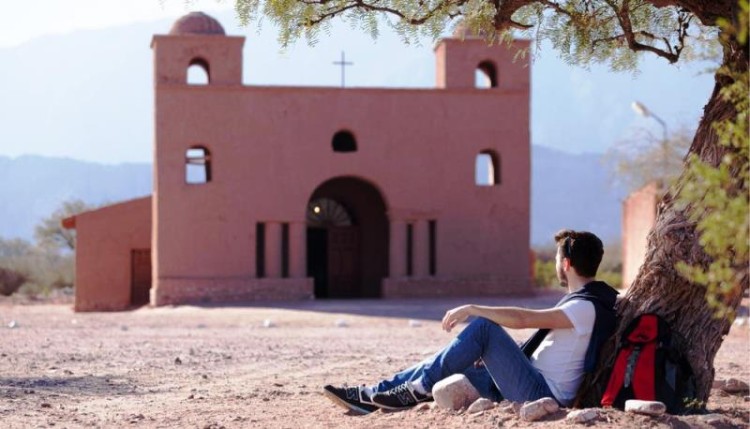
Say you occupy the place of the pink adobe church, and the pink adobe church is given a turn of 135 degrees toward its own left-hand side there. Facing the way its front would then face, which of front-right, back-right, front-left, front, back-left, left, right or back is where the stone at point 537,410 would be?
back-right

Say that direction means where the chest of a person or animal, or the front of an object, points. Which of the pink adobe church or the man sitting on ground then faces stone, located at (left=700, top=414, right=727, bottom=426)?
the pink adobe church

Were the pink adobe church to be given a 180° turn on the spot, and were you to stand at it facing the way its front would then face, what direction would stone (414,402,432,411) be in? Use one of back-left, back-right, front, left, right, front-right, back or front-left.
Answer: back

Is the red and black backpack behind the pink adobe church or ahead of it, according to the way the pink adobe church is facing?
ahead

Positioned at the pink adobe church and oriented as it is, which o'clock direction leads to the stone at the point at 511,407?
The stone is roughly at 12 o'clock from the pink adobe church.

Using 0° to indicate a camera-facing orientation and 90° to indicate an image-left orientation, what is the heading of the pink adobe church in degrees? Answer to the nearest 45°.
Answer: approximately 0°

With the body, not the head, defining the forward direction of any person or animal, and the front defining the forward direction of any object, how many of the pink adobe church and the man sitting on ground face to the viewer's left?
1

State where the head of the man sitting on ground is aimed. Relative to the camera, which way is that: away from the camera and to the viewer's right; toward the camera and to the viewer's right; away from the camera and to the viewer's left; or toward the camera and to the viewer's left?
away from the camera and to the viewer's left

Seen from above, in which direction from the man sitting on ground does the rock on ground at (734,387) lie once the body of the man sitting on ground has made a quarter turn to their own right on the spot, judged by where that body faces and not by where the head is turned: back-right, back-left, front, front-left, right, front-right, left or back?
front-right

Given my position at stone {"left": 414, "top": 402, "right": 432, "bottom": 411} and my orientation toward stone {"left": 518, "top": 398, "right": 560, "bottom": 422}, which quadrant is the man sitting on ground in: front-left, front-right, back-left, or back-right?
front-left

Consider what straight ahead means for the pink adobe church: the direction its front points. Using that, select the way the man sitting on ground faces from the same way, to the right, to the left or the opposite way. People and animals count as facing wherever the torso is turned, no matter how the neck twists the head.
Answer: to the right

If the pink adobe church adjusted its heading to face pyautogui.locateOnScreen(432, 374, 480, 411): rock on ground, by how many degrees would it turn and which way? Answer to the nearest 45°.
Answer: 0° — it already faces it

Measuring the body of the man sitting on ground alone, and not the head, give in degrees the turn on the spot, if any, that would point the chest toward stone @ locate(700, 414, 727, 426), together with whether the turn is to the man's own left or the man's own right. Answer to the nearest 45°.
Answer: approximately 180°

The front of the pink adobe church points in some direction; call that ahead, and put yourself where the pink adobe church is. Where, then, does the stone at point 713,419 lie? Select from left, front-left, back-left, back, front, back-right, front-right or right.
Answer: front

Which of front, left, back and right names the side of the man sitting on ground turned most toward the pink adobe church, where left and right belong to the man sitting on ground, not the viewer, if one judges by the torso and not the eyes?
right

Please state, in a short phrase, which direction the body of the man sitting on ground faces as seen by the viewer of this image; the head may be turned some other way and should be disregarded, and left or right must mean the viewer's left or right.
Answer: facing to the left of the viewer

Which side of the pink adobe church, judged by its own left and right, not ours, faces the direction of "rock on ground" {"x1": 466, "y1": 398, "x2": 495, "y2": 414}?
front
